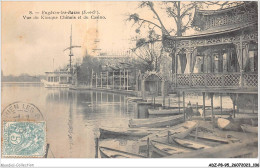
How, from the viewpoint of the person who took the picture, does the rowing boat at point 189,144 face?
facing to the left of the viewer

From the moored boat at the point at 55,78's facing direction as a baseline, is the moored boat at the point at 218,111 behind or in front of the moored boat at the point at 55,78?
behind

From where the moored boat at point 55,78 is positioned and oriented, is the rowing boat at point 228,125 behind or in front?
behind

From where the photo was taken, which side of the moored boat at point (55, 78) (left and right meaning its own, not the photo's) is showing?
left
